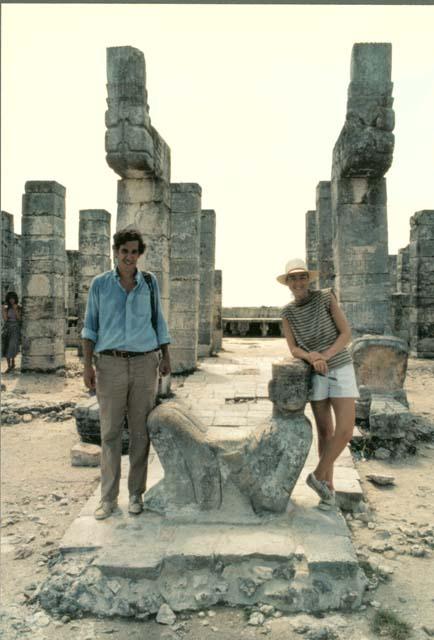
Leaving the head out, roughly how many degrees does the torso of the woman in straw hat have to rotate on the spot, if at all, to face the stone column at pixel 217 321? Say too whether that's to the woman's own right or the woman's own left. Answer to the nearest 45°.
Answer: approximately 180°

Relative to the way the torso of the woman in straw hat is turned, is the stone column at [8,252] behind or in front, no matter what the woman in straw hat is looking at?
behind

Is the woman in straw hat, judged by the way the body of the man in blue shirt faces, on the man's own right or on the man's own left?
on the man's own left

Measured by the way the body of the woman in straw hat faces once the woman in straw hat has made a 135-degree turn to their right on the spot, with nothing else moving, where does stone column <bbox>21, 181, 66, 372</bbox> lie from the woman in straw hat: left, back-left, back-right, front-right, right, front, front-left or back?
front

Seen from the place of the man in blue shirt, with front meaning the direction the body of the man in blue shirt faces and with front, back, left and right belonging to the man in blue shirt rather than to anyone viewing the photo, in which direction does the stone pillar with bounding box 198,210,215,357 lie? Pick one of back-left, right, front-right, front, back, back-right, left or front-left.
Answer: back

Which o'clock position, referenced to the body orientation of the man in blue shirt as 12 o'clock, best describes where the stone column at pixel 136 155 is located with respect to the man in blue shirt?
The stone column is roughly at 6 o'clock from the man in blue shirt.

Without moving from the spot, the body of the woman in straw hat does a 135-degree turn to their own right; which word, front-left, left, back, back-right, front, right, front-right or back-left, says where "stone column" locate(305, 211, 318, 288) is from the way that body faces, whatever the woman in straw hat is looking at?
front-right

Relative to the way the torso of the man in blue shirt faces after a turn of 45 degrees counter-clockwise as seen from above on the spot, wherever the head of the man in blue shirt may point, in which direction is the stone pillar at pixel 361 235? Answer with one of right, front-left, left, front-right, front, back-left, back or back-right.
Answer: left

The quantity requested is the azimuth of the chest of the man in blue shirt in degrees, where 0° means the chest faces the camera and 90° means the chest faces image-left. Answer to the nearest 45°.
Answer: approximately 0°

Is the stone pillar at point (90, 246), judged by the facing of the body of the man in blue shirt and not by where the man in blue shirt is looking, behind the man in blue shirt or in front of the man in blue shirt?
behind

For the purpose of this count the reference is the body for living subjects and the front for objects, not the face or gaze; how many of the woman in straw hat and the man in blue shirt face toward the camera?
2
